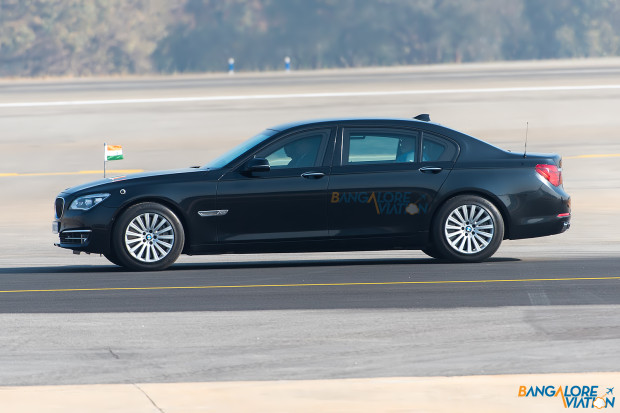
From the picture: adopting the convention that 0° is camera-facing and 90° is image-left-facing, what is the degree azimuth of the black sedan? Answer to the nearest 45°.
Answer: approximately 90°
